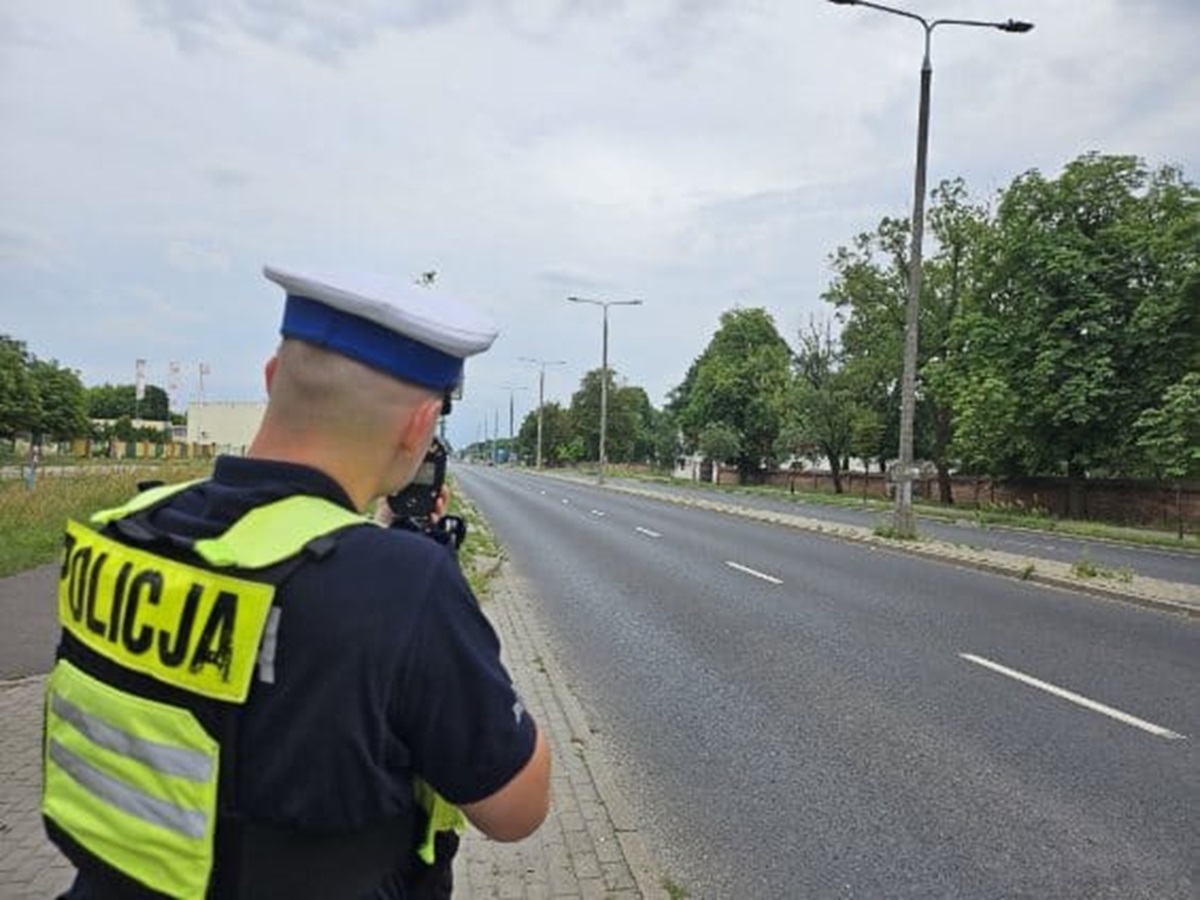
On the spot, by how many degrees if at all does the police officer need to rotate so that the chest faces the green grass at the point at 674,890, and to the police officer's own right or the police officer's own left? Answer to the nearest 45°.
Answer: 0° — they already face it

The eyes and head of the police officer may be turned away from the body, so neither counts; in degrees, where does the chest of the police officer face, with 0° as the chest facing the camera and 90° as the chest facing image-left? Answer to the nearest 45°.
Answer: approximately 225°

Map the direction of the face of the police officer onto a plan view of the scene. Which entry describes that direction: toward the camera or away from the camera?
away from the camera

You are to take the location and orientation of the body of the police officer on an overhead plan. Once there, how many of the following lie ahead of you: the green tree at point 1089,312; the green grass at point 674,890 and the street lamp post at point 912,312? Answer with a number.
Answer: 3

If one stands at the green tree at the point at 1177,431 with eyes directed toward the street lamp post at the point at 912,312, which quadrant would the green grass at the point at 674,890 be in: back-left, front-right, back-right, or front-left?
front-left

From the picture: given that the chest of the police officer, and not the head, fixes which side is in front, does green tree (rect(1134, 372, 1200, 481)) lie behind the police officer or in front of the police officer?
in front

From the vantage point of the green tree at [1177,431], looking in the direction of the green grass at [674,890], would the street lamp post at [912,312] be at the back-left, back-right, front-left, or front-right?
front-right

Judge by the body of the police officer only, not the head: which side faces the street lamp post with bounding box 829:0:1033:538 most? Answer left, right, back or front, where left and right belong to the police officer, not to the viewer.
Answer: front

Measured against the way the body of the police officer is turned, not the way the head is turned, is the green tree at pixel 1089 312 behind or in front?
in front
